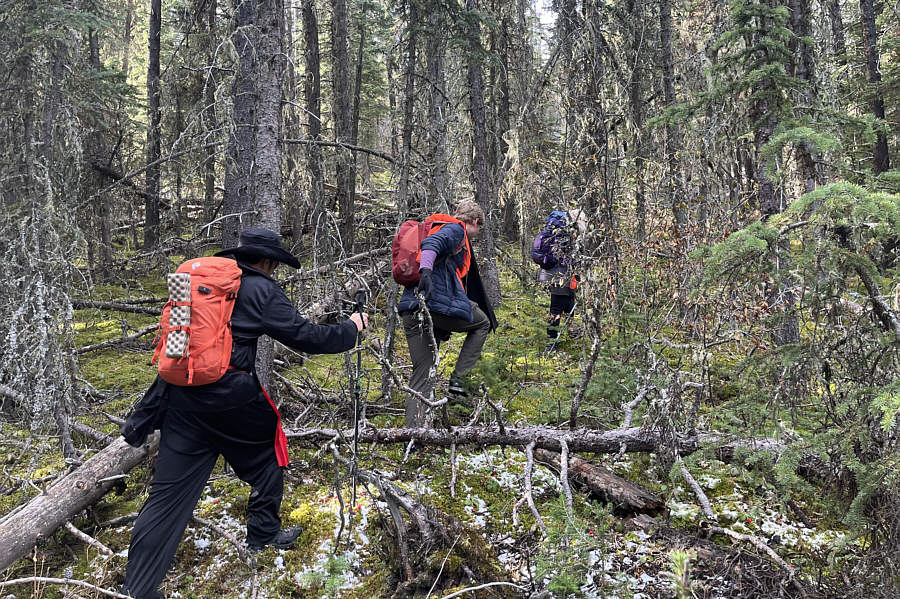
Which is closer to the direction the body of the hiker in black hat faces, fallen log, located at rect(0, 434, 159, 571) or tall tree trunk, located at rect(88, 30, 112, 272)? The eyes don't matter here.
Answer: the tall tree trunk

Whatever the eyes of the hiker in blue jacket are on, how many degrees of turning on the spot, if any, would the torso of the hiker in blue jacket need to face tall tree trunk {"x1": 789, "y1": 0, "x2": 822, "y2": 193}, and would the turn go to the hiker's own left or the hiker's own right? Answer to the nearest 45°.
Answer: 0° — they already face it

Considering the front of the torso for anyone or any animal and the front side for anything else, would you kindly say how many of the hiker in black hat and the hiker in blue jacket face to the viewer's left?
0

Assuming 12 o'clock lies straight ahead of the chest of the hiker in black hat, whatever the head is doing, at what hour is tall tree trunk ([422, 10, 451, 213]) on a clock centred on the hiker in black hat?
The tall tree trunk is roughly at 12 o'clock from the hiker in black hat.

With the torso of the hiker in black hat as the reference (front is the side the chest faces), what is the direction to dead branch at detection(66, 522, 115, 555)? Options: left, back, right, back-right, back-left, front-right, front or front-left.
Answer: left

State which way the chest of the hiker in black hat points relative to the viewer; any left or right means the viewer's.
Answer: facing away from the viewer and to the right of the viewer

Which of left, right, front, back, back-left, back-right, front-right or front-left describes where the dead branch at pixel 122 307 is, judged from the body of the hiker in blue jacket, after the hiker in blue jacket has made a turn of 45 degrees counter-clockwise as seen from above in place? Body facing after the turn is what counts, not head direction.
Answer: left

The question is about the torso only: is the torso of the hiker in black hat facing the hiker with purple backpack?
yes

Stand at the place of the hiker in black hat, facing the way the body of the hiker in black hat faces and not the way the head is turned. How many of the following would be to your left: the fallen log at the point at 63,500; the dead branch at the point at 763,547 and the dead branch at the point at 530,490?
1

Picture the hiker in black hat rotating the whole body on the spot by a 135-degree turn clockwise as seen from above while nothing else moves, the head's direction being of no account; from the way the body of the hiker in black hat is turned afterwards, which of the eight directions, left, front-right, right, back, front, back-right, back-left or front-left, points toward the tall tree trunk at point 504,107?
back-left

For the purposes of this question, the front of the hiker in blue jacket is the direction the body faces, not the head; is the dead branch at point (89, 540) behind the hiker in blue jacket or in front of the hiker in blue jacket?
behind
